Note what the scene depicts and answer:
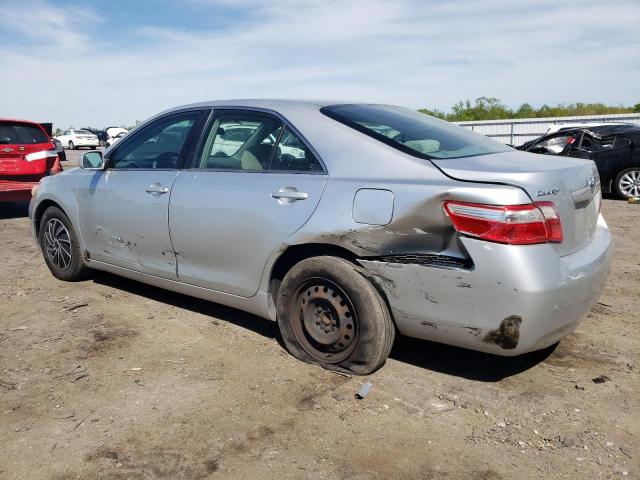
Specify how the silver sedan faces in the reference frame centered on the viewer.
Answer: facing away from the viewer and to the left of the viewer

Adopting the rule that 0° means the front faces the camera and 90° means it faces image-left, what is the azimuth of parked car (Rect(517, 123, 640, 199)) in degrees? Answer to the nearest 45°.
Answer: approximately 90°

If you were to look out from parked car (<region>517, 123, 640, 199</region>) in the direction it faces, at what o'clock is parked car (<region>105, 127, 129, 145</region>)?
parked car (<region>105, 127, 129, 145</region>) is roughly at 1 o'clock from parked car (<region>517, 123, 640, 199</region>).

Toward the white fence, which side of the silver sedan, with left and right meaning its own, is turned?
right

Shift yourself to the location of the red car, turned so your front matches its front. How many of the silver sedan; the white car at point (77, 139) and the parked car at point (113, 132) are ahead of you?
2

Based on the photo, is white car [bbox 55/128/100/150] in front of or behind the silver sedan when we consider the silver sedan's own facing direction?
in front

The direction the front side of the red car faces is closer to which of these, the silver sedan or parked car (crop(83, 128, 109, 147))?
the parked car

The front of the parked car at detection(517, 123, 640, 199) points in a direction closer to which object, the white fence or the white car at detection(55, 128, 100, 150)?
the white car

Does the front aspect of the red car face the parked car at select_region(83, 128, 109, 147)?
yes

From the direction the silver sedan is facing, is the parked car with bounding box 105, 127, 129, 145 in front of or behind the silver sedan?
in front

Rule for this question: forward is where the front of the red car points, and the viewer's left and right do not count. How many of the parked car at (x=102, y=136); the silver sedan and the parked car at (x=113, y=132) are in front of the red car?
2

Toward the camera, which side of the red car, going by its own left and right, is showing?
back

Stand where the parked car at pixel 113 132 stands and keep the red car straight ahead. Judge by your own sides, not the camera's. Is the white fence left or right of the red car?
left

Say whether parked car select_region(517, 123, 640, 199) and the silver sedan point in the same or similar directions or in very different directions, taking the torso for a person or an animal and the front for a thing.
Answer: same or similar directions

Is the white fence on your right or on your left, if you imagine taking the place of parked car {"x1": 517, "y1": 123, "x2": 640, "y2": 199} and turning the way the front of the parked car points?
on your right

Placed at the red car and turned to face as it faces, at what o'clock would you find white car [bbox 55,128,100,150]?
The white car is roughly at 12 o'clock from the red car.

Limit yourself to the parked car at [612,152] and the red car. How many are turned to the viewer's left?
1
